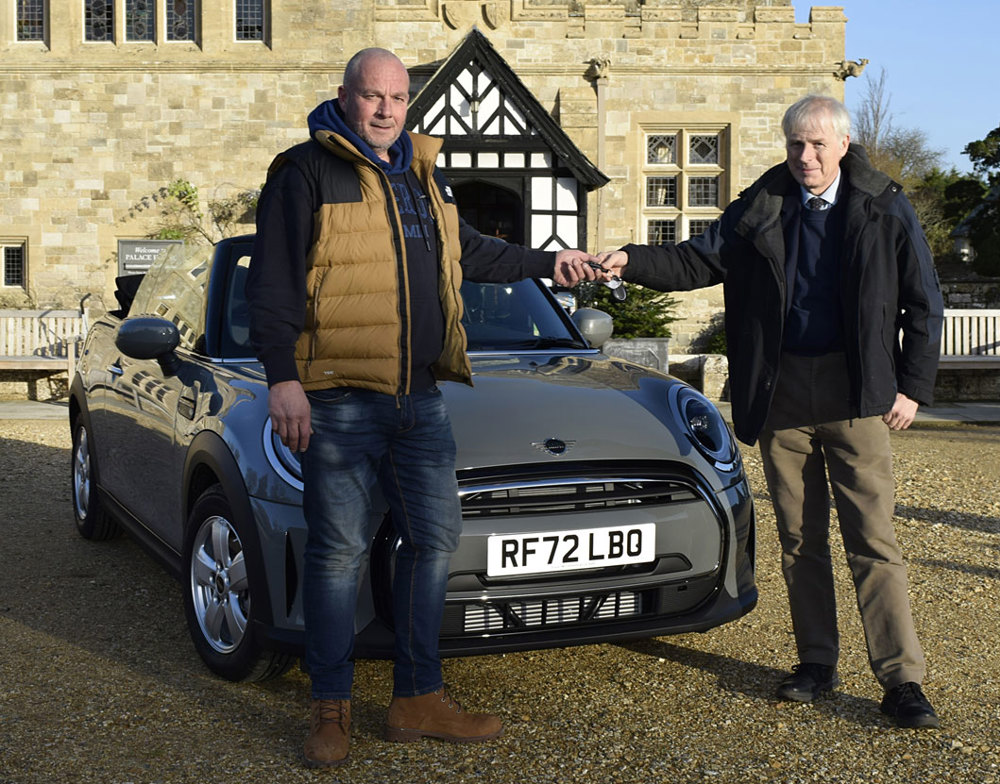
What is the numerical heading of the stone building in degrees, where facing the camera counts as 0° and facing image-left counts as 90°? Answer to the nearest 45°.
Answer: approximately 0°

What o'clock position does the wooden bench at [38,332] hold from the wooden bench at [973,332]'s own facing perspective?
the wooden bench at [38,332] is roughly at 2 o'clock from the wooden bench at [973,332].

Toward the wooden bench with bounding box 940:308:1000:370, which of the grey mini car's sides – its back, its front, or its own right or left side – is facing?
left

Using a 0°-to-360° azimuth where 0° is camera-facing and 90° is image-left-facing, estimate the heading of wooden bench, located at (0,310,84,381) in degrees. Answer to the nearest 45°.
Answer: approximately 0°

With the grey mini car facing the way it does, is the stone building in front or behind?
behind

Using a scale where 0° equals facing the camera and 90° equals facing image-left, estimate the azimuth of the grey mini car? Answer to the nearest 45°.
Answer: approximately 315°
